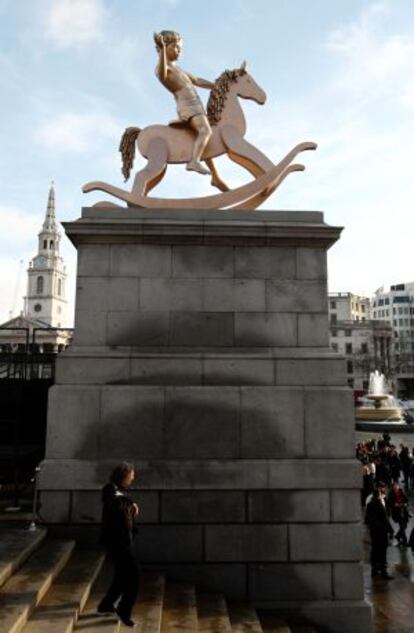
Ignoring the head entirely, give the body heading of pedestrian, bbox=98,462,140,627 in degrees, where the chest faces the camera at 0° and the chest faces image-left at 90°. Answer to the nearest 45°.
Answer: approximately 270°

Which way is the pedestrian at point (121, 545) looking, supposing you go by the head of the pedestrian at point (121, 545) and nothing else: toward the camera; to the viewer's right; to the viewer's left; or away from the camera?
to the viewer's right

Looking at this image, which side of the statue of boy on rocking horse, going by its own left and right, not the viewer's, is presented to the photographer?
right

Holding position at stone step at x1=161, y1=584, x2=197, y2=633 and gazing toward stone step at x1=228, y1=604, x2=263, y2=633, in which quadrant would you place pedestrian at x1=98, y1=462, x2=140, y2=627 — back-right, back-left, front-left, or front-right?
back-right
